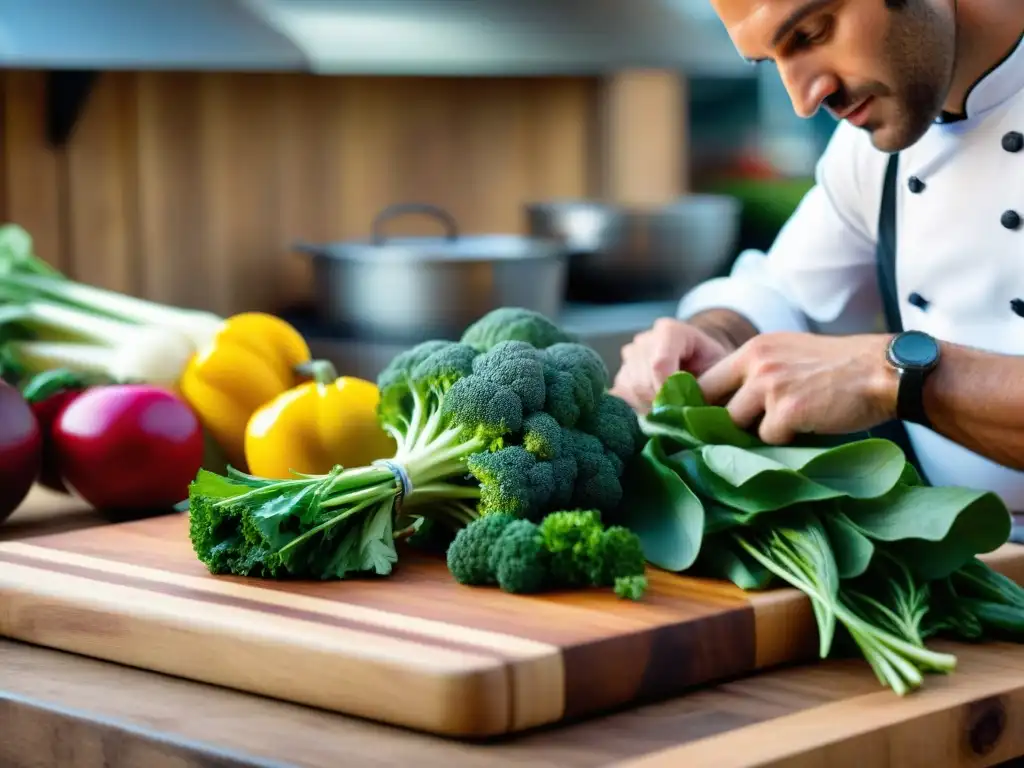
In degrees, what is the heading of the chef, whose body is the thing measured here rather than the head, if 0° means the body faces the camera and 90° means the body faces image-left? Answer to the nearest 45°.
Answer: approximately 45°

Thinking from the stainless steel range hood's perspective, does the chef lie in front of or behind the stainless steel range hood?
in front

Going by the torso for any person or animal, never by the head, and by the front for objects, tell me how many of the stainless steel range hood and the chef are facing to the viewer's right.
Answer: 0

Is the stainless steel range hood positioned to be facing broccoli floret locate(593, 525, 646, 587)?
yes

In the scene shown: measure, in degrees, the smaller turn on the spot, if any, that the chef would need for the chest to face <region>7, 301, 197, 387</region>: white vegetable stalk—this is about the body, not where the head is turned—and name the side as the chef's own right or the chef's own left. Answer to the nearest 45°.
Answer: approximately 45° to the chef's own right

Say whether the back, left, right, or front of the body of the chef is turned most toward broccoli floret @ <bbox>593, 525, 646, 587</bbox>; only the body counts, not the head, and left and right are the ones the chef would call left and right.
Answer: front

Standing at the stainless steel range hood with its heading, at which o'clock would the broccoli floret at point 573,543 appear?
The broccoli floret is roughly at 12 o'clock from the stainless steel range hood.

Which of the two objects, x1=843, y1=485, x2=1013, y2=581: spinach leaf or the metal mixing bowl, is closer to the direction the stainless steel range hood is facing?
the spinach leaf

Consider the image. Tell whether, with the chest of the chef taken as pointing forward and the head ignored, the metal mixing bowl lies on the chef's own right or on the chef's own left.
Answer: on the chef's own right

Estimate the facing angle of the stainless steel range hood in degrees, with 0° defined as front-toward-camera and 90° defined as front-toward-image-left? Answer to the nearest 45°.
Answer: approximately 0°

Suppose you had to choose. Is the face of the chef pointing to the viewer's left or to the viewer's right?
to the viewer's left

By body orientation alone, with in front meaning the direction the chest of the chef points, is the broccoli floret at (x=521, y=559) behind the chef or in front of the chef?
in front
